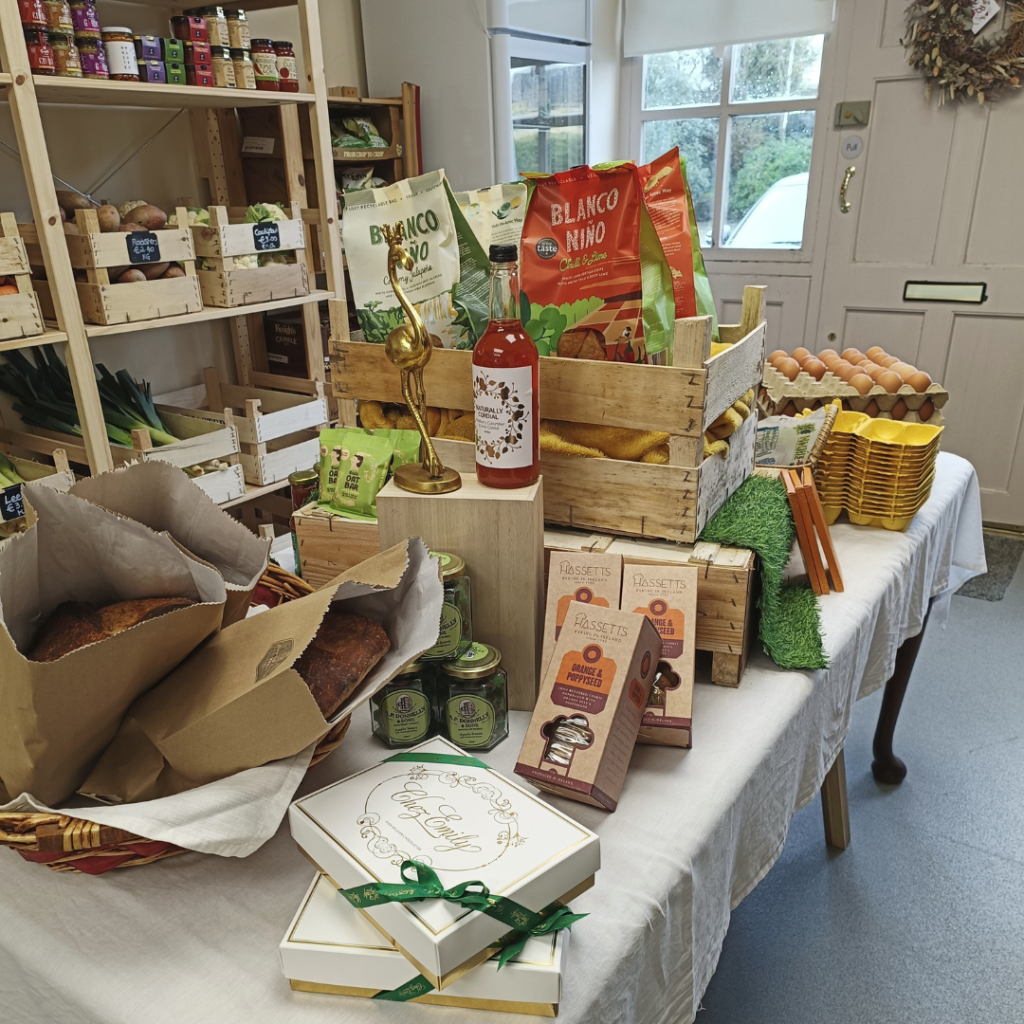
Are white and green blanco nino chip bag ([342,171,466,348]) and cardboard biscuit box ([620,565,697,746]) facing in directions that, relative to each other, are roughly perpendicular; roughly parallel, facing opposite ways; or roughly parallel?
roughly parallel

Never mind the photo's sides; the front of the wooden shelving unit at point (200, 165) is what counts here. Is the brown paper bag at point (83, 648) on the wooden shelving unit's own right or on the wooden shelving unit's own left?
on the wooden shelving unit's own right

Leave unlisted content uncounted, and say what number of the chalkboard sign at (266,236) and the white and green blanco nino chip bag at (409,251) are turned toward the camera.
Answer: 2

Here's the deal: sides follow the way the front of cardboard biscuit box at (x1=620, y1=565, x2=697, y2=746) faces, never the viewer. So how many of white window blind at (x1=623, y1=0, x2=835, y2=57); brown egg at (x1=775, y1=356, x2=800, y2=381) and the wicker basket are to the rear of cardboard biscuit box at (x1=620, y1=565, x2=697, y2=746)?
2

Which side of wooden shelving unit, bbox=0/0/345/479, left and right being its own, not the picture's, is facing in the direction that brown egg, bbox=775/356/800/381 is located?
front

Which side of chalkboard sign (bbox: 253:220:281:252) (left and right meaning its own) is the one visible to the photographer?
front

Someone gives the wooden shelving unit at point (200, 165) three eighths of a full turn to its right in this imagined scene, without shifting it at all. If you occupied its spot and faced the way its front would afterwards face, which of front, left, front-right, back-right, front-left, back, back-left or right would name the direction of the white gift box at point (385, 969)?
left

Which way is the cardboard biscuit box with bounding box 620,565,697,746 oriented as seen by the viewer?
toward the camera

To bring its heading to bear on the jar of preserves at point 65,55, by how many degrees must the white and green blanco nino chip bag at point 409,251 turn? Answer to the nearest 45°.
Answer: approximately 135° to its right

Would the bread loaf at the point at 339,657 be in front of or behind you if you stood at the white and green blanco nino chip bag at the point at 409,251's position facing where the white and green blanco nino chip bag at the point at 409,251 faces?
in front

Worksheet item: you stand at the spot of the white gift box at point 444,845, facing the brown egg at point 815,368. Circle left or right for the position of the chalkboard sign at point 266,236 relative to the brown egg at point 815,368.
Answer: left

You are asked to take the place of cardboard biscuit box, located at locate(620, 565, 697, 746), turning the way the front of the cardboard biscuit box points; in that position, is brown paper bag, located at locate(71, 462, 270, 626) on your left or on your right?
on your right

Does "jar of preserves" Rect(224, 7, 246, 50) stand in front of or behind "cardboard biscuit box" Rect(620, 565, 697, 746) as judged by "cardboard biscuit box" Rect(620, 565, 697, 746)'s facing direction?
behind

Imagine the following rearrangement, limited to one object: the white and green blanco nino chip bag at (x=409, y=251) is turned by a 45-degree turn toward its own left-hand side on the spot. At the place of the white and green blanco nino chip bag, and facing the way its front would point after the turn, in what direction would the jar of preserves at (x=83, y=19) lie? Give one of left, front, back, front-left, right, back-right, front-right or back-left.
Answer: back

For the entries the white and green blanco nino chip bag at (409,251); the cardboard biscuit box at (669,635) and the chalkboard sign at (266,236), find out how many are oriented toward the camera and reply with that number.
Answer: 3

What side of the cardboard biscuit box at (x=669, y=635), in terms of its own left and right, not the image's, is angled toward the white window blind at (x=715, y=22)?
back

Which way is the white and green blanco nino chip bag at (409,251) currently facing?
toward the camera
